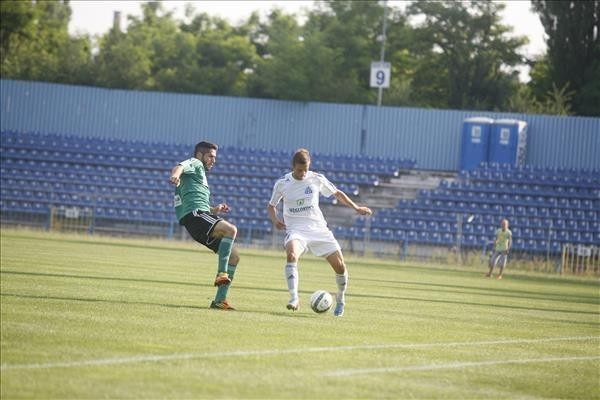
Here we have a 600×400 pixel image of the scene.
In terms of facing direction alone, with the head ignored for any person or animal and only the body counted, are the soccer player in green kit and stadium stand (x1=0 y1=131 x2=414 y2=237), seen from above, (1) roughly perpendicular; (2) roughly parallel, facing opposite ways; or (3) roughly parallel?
roughly perpendicular

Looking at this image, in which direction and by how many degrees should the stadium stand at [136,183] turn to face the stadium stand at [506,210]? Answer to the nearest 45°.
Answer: approximately 90° to its left

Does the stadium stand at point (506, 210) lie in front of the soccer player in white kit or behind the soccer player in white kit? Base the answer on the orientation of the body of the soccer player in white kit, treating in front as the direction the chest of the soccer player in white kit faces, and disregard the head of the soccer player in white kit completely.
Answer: behind

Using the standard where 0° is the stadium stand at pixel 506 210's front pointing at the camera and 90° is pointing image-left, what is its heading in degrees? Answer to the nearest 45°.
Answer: approximately 0°

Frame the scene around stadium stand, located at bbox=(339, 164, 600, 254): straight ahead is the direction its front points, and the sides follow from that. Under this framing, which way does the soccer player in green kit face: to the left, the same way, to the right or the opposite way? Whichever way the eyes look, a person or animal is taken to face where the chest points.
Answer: to the left

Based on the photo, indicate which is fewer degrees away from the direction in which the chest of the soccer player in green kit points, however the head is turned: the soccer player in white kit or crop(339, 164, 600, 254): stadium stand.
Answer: the soccer player in white kit

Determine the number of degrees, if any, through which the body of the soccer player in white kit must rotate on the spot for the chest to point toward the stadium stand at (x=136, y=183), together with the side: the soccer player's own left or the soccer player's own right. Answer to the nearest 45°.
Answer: approximately 180°

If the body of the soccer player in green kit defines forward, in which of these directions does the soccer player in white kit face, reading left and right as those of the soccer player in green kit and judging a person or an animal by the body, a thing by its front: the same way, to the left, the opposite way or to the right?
to the right

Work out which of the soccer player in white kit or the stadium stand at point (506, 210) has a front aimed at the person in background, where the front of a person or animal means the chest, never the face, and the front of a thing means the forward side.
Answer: the stadium stand

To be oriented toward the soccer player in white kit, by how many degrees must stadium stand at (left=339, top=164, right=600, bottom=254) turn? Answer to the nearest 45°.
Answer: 0° — it already faces them

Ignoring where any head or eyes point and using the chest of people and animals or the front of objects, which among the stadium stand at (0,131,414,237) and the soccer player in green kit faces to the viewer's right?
the soccer player in green kit

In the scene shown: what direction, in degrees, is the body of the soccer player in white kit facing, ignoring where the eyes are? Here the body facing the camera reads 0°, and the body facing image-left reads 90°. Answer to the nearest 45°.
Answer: approximately 0°

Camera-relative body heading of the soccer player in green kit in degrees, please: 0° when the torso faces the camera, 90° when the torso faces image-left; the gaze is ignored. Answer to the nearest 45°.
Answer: approximately 270°
